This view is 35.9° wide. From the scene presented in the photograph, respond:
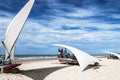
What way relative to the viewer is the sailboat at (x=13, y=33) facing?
to the viewer's right
